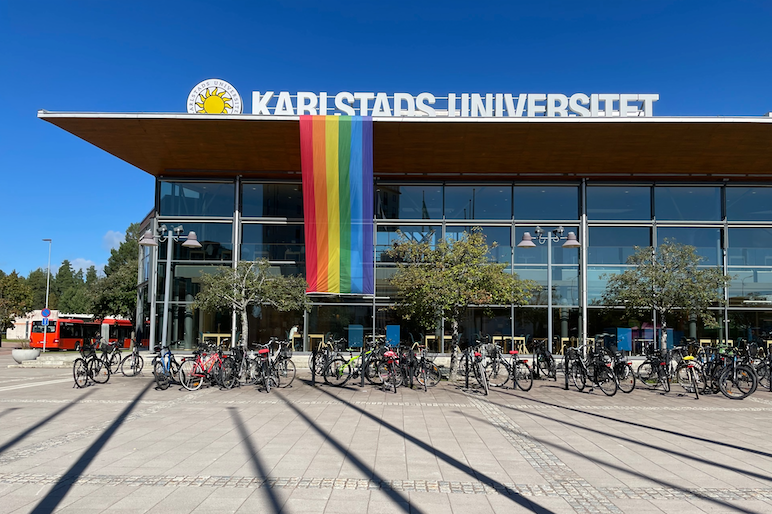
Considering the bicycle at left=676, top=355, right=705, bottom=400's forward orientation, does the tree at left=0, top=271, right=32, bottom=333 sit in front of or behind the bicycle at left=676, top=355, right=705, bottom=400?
in front

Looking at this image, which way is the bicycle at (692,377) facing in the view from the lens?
facing away from the viewer and to the left of the viewer

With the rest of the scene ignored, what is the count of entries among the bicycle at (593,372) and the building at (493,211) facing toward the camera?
1

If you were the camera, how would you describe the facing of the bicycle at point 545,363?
facing away from the viewer and to the left of the viewer

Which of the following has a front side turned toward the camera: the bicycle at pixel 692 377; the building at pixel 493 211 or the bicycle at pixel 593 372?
the building

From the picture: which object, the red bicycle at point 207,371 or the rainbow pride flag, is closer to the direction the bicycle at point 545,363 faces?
the rainbow pride flag

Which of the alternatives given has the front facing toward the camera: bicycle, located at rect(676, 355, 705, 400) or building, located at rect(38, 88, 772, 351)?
the building

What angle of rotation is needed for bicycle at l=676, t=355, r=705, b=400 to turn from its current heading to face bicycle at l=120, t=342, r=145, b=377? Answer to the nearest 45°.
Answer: approximately 45° to its left

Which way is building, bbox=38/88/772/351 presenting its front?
toward the camera

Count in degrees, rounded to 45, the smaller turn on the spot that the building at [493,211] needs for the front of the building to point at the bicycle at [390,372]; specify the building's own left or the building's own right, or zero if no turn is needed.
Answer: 0° — it already faces it

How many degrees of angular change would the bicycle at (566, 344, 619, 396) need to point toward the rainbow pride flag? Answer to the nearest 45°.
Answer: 0° — it already faces it

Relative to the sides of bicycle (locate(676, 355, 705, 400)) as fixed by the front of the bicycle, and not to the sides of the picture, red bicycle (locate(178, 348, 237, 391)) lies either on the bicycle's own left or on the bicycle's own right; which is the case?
on the bicycle's own left

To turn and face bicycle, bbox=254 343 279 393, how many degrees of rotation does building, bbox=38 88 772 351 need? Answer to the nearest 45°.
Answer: approximately 45° to its right

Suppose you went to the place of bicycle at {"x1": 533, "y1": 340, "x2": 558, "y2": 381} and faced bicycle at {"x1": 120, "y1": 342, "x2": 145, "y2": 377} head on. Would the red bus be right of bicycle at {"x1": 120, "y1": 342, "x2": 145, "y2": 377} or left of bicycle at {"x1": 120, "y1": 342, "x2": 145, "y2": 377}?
right

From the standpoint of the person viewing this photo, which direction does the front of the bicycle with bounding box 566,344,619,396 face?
facing away from the viewer and to the left of the viewer
